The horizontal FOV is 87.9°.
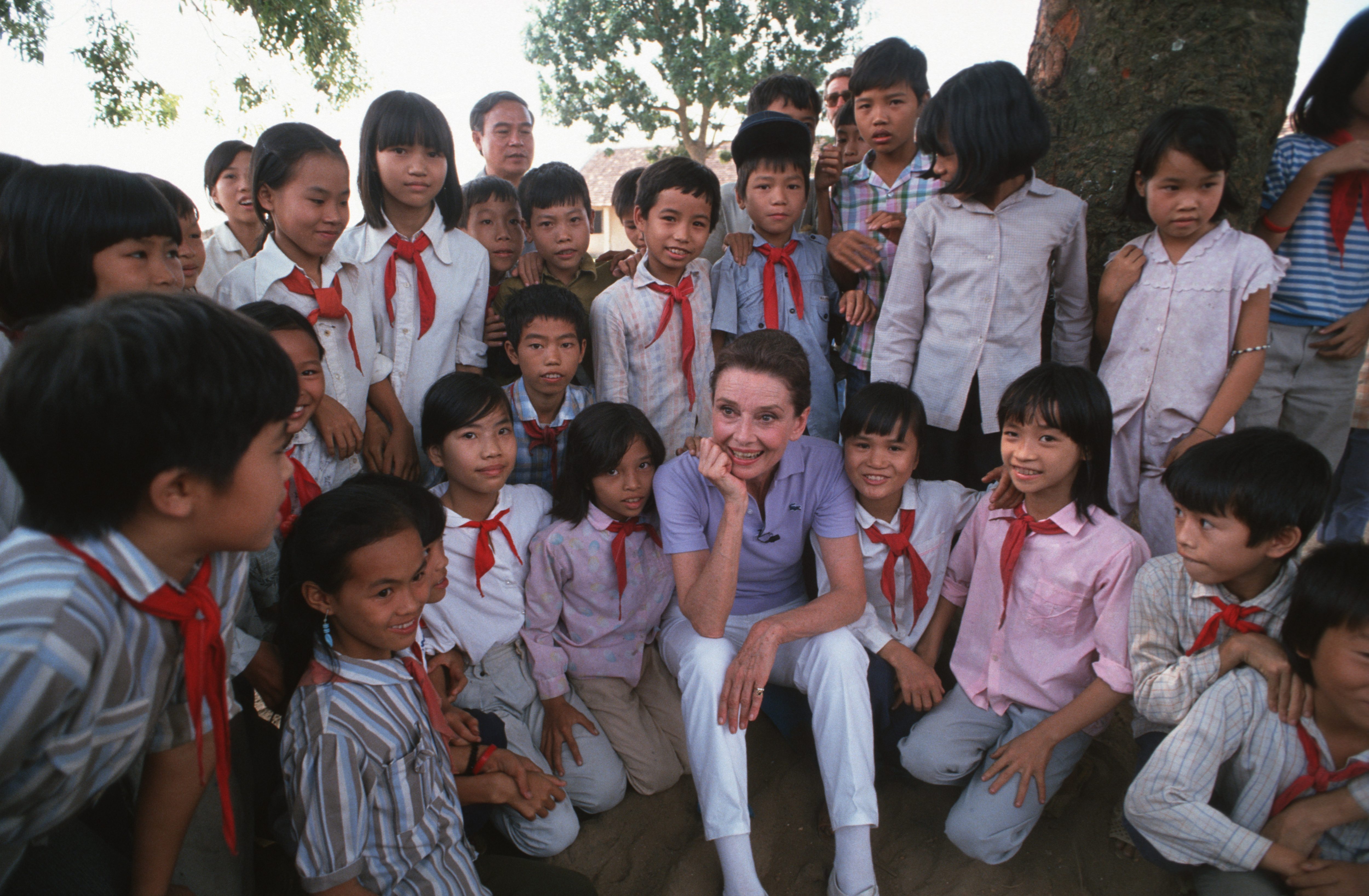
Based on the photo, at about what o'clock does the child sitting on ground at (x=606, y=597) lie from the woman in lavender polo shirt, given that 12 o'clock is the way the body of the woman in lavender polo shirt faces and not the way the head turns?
The child sitting on ground is roughly at 4 o'clock from the woman in lavender polo shirt.

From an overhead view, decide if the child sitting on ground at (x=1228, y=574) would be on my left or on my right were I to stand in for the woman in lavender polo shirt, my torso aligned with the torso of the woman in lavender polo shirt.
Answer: on my left

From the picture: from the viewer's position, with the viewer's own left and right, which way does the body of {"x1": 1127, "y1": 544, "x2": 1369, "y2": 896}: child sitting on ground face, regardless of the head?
facing the viewer

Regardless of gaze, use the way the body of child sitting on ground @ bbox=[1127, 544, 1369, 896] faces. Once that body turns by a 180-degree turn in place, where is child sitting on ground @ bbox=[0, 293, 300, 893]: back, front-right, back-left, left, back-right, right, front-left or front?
back-left

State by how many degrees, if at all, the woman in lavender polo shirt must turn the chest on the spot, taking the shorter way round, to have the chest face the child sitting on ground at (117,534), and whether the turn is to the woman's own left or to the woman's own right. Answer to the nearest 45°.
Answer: approximately 45° to the woman's own right

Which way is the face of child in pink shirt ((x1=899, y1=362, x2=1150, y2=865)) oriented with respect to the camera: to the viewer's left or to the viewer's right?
to the viewer's left

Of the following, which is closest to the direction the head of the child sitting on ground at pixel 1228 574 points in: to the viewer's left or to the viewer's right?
to the viewer's left

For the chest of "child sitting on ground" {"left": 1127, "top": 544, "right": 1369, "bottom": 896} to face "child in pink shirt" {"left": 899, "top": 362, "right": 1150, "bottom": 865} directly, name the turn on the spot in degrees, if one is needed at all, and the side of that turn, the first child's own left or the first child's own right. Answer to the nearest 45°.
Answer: approximately 90° to the first child's own right

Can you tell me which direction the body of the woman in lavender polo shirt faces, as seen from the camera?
toward the camera

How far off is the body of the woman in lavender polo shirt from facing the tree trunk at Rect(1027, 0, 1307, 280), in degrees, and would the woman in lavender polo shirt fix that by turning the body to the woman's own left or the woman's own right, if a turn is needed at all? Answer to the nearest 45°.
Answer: approximately 135° to the woman's own left

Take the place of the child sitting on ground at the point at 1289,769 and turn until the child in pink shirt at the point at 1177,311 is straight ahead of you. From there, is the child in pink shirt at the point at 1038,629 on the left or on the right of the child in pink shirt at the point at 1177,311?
left
